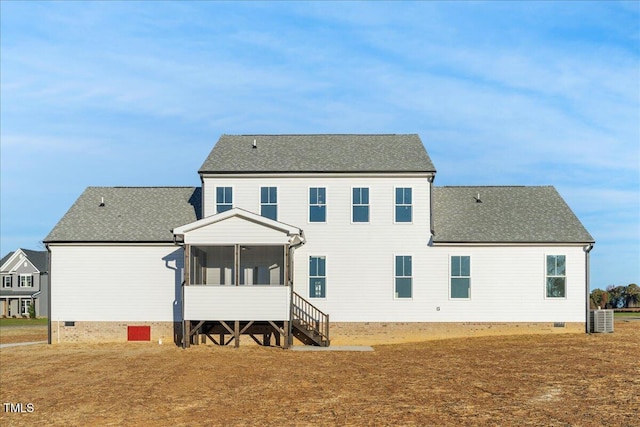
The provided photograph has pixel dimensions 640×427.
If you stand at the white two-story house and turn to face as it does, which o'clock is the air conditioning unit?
The air conditioning unit is roughly at 3 o'clock from the white two-story house.

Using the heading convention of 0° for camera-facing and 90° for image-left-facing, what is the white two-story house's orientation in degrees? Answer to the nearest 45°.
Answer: approximately 180°
